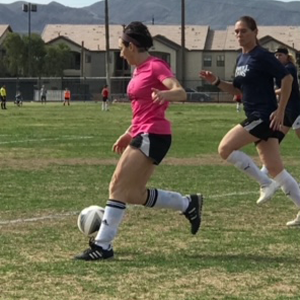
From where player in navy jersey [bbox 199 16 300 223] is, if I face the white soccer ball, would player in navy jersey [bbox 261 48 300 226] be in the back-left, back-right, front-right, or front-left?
back-right

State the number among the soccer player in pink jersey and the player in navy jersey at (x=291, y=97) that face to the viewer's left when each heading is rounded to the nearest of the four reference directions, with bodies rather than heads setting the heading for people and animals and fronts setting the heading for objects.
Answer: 2

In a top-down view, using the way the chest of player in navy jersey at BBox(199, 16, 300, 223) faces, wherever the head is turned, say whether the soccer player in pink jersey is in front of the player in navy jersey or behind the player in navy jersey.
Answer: in front

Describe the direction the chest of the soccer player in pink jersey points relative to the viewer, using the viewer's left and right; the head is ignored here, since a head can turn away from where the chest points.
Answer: facing to the left of the viewer

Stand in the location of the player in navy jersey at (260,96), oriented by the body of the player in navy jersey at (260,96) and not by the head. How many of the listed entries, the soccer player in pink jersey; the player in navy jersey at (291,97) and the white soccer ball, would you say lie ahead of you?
2

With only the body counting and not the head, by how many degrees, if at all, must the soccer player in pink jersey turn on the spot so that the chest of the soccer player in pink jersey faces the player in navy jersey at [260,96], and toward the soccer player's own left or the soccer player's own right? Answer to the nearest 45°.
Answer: approximately 135° to the soccer player's own right

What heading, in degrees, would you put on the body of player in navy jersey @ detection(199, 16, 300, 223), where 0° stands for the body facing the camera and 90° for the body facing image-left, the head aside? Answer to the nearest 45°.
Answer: approximately 45°

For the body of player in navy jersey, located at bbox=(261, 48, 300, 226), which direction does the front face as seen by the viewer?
to the viewer's left

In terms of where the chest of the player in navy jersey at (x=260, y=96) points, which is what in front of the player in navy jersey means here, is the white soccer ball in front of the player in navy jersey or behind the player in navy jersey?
in front
